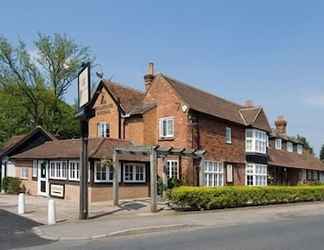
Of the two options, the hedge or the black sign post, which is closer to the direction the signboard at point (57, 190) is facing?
the black sign post

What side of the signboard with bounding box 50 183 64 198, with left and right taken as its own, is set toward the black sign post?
front

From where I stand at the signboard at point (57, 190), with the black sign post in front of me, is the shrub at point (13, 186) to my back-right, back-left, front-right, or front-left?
back-right

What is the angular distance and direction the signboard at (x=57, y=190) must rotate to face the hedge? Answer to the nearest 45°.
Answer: approximately 45° to its left

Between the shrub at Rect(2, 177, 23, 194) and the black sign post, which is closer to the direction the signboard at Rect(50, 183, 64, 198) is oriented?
the black sign post

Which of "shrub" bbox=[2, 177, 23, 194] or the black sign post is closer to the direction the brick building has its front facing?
the black sign post

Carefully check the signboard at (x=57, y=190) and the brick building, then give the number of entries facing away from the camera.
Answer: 0

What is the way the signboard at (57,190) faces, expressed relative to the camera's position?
facing the viewer
